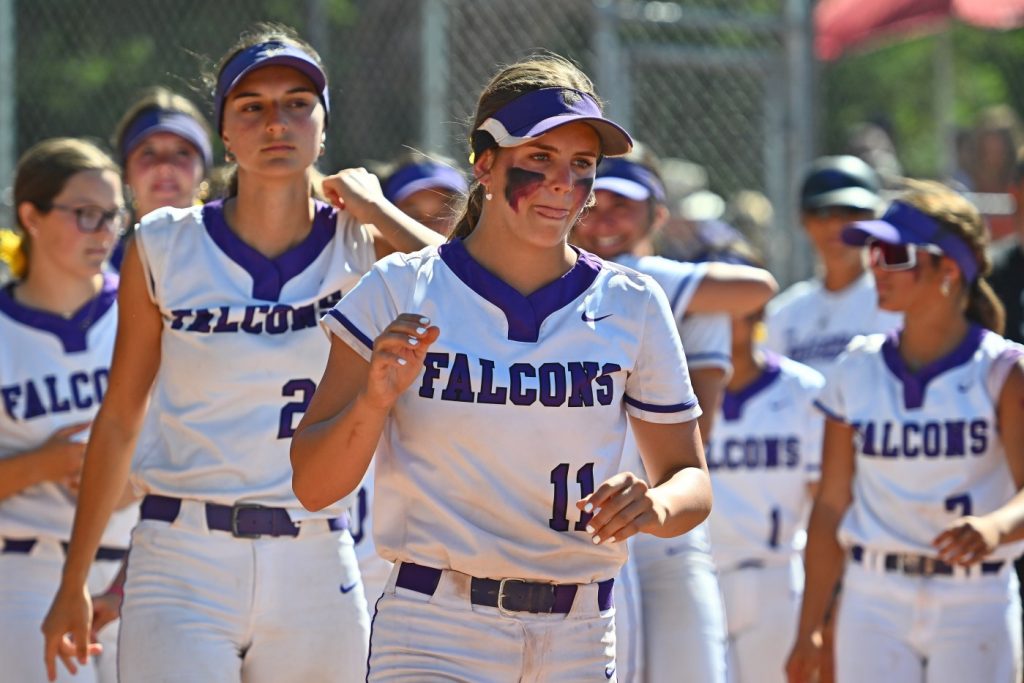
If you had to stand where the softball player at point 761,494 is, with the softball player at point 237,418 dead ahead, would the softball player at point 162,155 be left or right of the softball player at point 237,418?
right

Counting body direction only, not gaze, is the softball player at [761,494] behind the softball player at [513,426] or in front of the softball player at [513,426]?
behind

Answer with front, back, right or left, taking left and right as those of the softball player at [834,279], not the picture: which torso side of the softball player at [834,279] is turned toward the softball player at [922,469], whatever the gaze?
front

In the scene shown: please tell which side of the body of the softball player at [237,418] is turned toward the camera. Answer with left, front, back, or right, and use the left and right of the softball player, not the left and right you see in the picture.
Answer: front

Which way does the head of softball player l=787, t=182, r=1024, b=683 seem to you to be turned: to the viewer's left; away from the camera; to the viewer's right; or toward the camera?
to the viewer's left

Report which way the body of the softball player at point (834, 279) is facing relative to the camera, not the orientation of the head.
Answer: toward the camera

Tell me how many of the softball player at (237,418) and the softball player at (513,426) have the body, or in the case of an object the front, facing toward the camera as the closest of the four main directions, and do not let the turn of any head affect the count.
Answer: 2

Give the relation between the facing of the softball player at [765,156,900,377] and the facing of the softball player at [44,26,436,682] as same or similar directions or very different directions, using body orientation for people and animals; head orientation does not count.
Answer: same or similar directions

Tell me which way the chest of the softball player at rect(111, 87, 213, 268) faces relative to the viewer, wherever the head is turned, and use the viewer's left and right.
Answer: facing the viewer

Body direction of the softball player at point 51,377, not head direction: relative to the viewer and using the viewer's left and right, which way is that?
facing the viewer and to the right of the viewer

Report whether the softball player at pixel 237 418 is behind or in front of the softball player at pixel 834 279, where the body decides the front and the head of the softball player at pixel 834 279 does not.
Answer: in front
